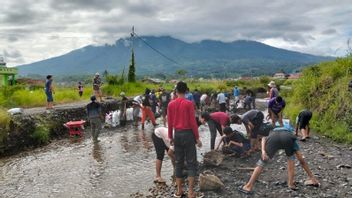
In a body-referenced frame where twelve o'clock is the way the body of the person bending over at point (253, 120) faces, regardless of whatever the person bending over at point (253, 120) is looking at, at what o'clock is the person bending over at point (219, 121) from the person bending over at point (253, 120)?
the person bending over at point (219, 121) is roughly at 12 o'clock from the person bending over at point (253, 120).

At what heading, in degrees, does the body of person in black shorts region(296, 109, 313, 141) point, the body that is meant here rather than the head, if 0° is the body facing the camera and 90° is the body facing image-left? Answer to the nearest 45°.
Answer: approximately 90°

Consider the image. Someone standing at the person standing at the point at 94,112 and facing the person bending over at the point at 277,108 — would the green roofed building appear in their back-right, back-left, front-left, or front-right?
back-left

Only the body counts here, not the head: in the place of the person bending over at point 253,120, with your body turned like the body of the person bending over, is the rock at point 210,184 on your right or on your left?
on your left

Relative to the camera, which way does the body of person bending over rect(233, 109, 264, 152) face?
to the viewer's left

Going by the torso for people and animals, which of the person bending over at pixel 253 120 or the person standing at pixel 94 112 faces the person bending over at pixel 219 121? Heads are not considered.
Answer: the person bending over at pixel 253 120

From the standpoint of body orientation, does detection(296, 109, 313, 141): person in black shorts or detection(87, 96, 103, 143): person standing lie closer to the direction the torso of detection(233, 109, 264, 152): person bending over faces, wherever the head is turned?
the person standing

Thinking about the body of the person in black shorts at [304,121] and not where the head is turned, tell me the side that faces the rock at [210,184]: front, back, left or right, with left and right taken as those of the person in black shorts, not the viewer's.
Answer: left
